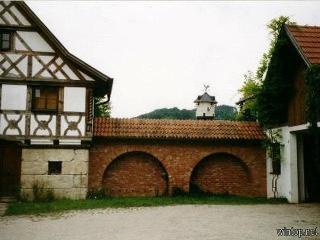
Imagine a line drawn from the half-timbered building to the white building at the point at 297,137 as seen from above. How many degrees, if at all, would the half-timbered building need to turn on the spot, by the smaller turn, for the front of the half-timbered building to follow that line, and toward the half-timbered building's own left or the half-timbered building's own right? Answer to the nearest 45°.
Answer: approximately 90° to the half-timbered building's own left

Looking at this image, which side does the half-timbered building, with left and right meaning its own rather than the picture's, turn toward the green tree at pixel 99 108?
back

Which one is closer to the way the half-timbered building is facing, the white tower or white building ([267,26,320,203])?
the white building

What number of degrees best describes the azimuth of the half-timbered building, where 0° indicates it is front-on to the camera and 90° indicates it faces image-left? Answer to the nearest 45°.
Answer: approximately 0°

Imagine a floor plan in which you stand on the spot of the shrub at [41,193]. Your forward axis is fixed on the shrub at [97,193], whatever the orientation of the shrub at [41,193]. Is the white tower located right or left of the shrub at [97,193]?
left

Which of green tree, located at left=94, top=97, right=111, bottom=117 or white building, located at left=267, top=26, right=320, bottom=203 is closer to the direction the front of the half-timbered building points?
the white building

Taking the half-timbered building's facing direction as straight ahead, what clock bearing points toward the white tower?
The white tower is roughly at 7 o'clock from the half-timbered building.
